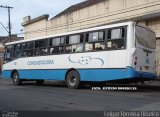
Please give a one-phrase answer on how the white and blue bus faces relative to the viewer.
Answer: facing away from the viewer and to the left of the viewer

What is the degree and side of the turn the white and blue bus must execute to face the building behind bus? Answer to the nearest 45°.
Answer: approximately 45° to its right
